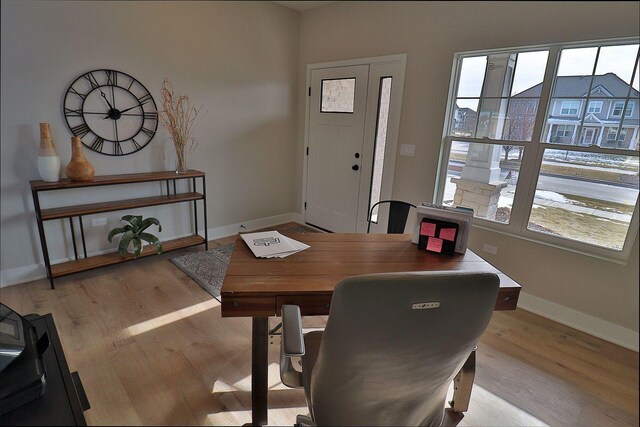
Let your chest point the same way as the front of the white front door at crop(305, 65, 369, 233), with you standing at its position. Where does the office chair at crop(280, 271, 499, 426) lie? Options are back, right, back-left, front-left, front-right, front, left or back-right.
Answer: front-left

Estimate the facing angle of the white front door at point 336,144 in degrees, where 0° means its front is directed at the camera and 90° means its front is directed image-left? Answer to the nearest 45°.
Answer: approximately 45°

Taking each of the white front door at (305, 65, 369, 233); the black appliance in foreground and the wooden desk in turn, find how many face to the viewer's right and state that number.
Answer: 1

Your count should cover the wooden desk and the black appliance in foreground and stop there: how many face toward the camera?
1

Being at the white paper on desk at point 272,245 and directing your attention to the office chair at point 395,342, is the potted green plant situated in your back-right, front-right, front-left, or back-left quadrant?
back-right

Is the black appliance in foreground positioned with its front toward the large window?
yes

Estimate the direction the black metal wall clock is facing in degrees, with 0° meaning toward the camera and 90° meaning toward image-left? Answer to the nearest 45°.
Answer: approximately 315°

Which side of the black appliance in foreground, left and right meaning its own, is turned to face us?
right

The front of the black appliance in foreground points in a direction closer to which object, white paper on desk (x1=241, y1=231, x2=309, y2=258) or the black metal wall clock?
the white paper on desk

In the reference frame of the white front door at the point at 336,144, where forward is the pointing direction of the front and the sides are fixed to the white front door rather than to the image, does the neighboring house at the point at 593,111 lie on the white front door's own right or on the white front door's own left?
on the white front door's own left

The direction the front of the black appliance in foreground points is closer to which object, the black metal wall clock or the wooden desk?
the wooden desk

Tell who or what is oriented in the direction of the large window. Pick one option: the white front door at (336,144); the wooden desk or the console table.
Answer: the console table

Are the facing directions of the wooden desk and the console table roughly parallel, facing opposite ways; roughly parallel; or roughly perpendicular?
roughly perpendicular

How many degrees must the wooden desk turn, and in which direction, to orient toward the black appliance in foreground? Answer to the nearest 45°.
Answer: approximately 45° to its right

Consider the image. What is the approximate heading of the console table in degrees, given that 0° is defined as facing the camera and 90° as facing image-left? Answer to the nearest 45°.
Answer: approximately 315°
